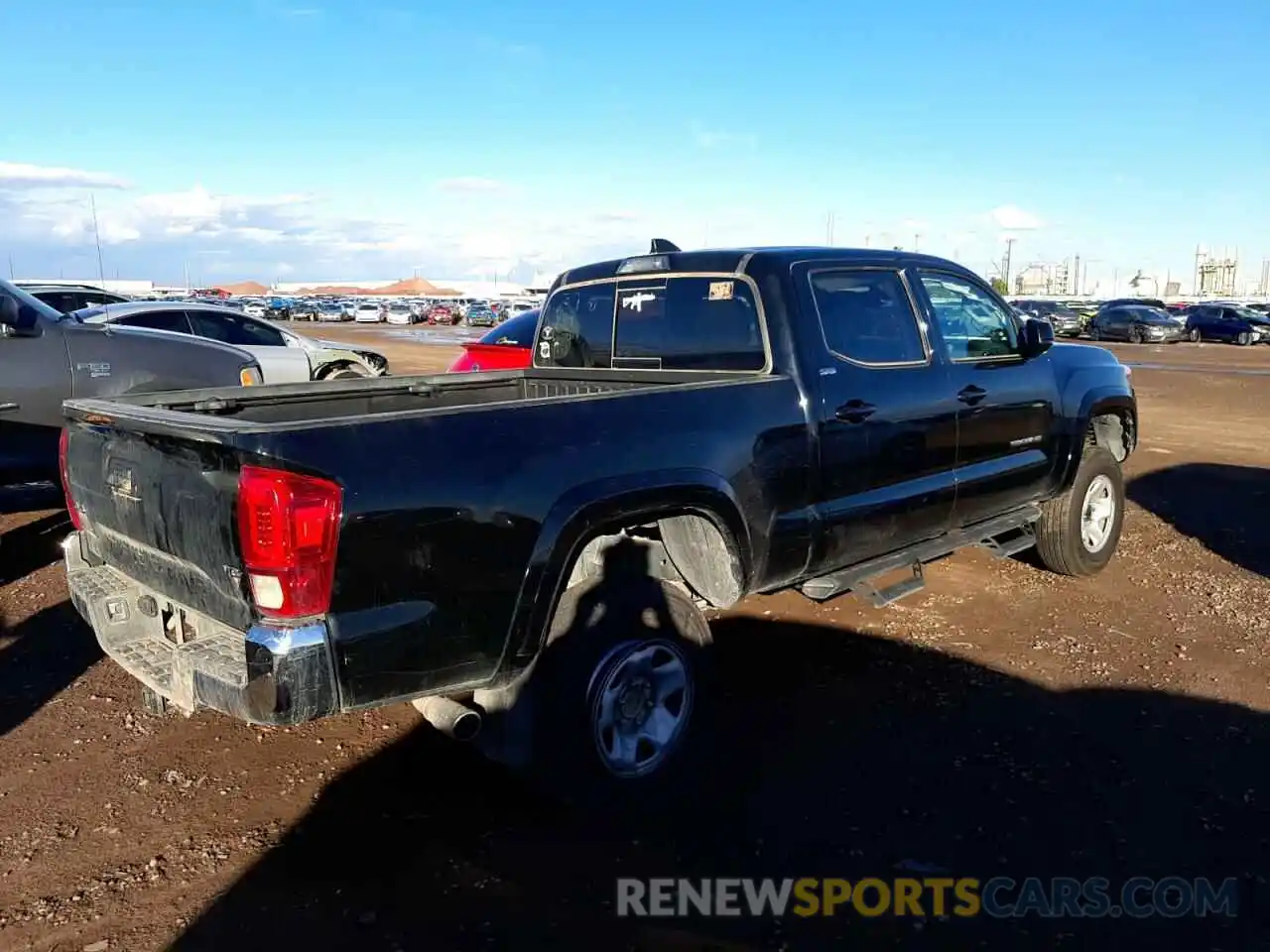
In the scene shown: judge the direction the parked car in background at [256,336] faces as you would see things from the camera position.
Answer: facing to the right of the viewer

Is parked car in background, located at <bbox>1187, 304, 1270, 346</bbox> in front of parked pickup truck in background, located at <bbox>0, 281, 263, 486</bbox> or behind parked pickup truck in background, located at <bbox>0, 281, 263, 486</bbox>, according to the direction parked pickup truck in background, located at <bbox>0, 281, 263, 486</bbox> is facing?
in front

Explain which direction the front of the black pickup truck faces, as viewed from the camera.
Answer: facing away from the viewer and to the right of the viewer

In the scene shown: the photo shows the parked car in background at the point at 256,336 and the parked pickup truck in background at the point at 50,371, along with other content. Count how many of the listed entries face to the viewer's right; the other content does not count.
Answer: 2

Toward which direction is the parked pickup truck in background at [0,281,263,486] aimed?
to the viewer's right

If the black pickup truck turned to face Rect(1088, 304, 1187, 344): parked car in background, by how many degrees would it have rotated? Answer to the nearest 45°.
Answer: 0° — it already faces it

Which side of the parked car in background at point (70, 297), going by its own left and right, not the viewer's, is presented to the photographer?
right
